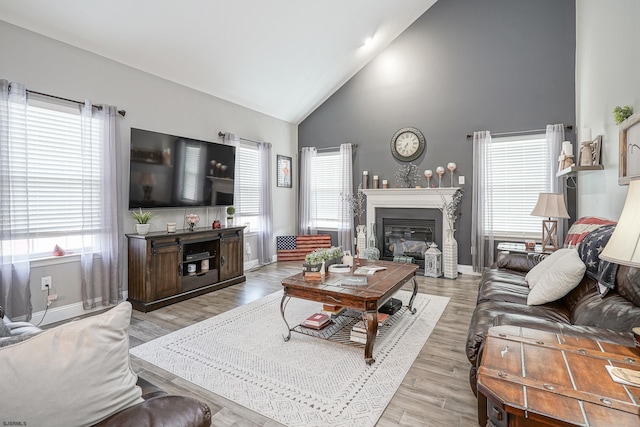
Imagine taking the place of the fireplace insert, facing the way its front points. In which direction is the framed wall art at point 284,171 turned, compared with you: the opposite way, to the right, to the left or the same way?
to the left

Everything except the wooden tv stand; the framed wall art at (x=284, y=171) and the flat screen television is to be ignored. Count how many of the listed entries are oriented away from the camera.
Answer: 0

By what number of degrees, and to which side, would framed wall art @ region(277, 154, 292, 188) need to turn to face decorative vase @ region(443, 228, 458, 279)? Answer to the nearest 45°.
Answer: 0° — it already faces it

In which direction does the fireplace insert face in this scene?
toward the camera

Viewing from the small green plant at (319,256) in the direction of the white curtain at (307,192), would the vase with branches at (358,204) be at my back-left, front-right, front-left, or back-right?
front-right

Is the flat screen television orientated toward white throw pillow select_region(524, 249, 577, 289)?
yes

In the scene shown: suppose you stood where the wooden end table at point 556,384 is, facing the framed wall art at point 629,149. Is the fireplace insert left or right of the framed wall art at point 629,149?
left

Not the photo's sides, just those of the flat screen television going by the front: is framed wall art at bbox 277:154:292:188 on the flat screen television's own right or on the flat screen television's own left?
on the flat screen television's own left

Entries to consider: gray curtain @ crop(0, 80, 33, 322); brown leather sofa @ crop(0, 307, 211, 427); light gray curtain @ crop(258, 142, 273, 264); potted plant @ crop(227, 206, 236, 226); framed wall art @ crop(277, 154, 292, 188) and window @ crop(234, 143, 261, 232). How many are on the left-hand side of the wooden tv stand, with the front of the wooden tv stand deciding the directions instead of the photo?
4

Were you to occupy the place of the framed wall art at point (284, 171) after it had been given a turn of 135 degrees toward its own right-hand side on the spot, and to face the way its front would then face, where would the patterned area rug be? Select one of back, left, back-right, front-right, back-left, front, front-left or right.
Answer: left

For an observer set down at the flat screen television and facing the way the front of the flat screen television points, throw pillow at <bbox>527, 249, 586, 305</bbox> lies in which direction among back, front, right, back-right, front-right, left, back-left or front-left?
front

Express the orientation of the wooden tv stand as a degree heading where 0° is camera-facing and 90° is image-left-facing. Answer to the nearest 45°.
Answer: approximately 315°

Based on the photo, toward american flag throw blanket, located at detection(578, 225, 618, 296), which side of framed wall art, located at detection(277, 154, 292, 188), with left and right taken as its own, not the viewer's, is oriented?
front

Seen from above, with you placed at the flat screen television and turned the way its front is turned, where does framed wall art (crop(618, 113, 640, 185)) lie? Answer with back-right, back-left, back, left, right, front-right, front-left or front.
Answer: front

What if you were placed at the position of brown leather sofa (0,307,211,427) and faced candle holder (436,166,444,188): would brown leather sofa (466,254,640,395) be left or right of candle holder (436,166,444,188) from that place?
right

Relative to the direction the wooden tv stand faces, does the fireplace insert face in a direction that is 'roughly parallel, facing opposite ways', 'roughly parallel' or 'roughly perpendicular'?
roughly perpendicular

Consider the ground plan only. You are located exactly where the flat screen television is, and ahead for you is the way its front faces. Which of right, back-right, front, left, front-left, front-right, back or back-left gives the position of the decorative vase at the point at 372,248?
front-left

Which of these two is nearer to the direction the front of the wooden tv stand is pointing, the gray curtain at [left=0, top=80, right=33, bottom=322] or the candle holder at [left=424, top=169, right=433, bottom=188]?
the candle holder

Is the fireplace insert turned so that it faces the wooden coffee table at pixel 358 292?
yes

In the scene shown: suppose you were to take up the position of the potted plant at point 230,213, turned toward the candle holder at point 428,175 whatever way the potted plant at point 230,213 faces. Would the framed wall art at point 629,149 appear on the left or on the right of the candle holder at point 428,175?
right

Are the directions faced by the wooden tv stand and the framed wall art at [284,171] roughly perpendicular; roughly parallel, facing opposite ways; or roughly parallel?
roughly parallel

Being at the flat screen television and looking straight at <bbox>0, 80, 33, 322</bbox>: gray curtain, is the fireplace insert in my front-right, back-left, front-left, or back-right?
back-left

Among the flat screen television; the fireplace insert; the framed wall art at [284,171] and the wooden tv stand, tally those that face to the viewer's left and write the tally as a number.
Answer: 0
